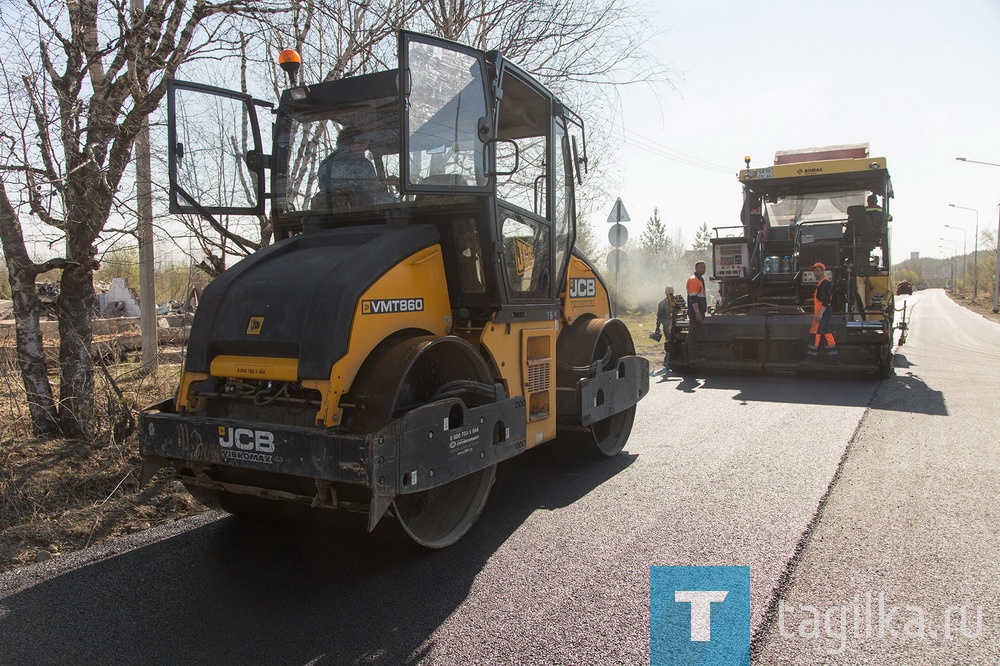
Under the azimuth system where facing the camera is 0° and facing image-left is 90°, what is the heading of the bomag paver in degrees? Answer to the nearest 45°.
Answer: approximately 180°

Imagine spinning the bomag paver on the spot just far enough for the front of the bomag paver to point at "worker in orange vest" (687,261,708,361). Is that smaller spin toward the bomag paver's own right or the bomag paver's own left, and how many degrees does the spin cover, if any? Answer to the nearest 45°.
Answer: approximately 135° to the bomag paver's own left

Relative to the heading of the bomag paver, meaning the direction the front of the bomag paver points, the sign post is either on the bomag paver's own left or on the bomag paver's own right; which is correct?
on the bomag paver's own left

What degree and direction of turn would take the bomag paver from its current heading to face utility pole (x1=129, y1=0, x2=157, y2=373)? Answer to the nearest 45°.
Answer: approximately 135° to its left
